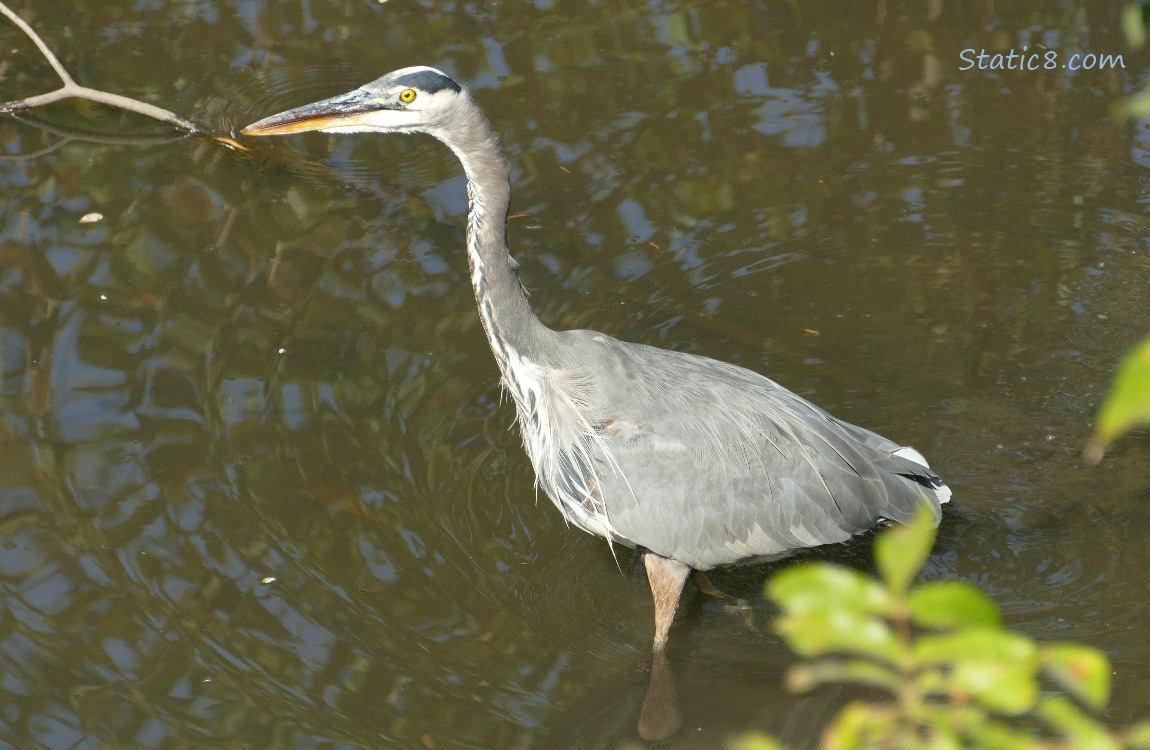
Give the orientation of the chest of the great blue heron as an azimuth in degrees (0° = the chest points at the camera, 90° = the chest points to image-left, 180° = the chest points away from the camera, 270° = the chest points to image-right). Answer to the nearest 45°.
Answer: approximately 90°

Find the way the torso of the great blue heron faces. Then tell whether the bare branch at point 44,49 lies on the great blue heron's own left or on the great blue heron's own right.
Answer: on the great blue heron's own right

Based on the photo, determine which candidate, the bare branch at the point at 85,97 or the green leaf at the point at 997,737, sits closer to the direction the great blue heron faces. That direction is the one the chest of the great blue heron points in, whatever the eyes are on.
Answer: the bare branch

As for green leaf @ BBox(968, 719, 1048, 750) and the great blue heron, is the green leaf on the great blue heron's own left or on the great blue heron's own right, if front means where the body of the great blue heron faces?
on the great blue heron's own left

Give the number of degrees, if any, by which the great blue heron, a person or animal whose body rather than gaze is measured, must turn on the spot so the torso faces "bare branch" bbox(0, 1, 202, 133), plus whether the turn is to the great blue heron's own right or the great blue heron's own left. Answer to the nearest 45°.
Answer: approximately 45° to the great blue heron's own right

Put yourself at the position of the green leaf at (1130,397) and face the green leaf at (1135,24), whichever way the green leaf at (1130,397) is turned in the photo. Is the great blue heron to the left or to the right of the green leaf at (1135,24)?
left
